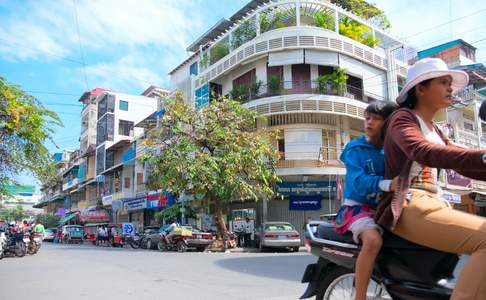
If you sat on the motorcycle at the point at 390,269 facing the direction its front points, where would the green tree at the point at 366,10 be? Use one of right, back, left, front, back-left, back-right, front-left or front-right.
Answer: left

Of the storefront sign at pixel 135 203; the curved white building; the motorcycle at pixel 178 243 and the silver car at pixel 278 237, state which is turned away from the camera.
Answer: the silver car

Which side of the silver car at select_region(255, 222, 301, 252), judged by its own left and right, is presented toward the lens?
back

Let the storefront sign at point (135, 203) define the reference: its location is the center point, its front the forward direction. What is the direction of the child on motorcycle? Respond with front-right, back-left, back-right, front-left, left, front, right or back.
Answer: front-left

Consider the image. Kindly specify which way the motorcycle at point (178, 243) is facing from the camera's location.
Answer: facing to the left of the viewer

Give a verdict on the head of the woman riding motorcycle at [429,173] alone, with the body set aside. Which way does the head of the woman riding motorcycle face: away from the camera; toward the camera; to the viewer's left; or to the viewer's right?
to the viewer's right

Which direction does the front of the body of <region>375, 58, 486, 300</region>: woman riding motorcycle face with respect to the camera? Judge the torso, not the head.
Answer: to the viewer's right
